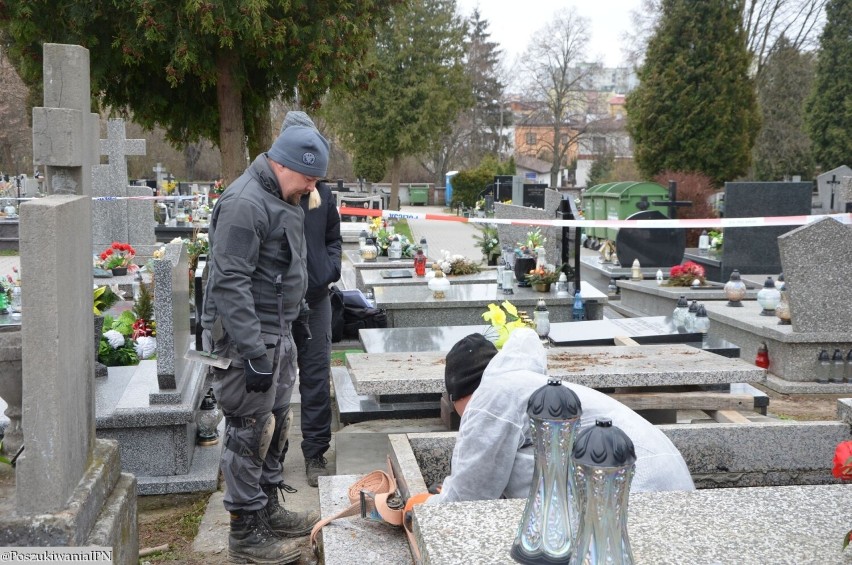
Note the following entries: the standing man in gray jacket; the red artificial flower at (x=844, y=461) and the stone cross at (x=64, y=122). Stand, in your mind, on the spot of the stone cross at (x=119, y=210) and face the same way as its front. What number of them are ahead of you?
3

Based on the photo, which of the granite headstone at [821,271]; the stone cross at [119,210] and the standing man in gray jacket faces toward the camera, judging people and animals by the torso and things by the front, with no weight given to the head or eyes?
the stone cross

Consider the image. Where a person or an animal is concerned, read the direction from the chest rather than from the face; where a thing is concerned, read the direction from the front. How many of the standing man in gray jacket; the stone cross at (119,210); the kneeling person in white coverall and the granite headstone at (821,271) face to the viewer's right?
1

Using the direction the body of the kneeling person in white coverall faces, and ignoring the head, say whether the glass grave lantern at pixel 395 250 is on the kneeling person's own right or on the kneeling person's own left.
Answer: on the kneeling person's own right

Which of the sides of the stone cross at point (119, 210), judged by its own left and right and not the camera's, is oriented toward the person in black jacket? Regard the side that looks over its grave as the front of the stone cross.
front

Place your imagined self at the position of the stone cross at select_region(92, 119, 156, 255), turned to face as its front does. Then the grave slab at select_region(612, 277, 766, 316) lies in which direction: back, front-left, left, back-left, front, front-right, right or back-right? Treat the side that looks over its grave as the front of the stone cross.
front-left

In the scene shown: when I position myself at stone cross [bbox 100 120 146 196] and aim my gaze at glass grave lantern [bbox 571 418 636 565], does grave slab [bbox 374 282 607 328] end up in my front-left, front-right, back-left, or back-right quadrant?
front-left

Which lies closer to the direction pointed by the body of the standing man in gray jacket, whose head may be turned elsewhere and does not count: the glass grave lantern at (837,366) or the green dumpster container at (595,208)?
the glass grave lantern

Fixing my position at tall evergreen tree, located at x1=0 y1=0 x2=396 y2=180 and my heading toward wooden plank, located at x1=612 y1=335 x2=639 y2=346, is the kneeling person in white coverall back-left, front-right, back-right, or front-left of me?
front-right

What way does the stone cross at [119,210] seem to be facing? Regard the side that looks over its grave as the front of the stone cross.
toward the camera

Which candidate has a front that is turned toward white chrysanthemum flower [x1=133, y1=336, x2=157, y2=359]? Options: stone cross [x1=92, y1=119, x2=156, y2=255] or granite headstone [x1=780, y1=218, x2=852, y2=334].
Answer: the stone cross

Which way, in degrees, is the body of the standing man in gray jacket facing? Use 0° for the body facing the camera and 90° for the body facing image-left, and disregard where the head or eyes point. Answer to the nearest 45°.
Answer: approximately 270°

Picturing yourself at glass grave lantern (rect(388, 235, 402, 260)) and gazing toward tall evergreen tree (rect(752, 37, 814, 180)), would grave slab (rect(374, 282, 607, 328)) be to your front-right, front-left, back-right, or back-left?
back-right
